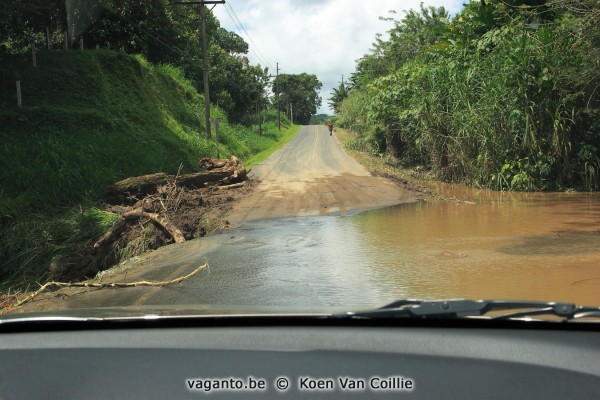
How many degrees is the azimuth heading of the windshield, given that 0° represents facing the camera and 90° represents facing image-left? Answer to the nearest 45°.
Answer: approximately 180°

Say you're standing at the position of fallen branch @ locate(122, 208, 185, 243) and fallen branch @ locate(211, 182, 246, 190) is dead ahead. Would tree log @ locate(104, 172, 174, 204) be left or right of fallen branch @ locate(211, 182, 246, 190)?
left
